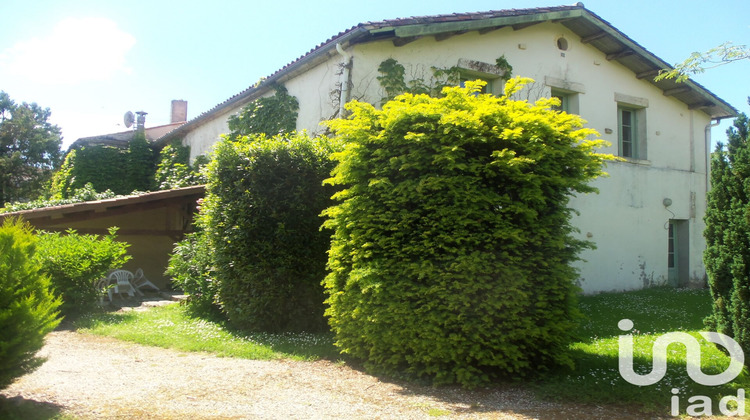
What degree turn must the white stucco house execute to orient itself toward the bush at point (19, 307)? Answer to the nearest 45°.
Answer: approximately 90° to its right

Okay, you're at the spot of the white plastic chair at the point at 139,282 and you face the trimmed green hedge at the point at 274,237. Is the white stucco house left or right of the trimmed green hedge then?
left

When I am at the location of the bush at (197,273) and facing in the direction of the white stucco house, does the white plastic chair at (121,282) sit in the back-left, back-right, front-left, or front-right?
back-left

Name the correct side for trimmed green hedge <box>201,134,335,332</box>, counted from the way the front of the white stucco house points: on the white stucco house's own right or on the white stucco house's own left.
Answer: on the white stucco house's own right

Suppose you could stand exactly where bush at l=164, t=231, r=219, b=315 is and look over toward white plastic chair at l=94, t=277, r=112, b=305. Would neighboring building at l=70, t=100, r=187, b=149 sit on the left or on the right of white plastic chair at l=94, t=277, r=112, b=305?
right
